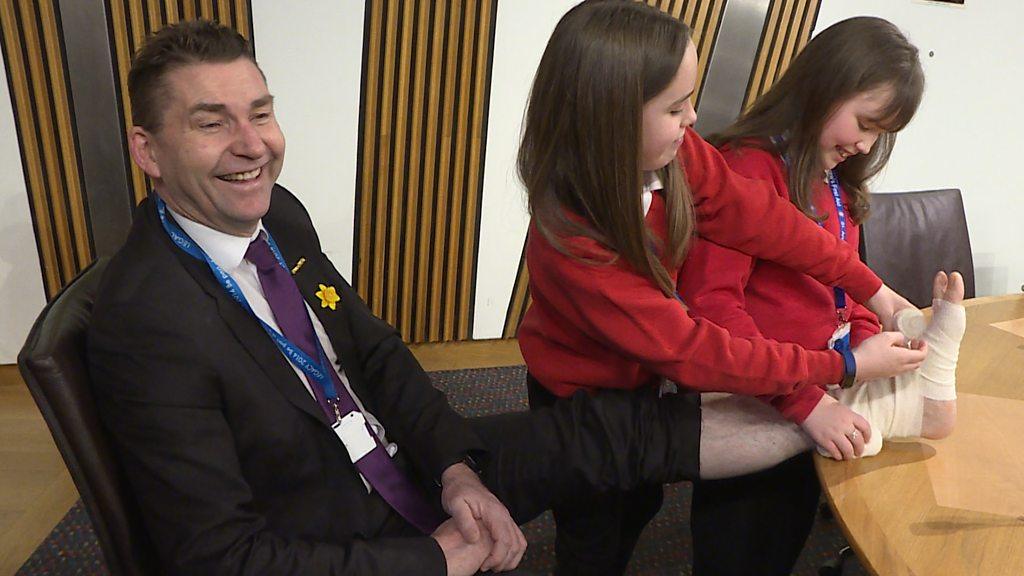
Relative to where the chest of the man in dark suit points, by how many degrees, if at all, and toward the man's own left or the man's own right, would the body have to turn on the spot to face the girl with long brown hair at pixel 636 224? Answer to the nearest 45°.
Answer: approximately 45° to the man's own left

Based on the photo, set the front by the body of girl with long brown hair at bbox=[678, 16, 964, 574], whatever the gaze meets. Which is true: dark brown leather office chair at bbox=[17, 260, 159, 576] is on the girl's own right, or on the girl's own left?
on the girl's own right

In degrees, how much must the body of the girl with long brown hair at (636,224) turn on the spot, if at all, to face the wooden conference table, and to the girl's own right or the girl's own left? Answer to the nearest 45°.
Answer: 0° — they already face it

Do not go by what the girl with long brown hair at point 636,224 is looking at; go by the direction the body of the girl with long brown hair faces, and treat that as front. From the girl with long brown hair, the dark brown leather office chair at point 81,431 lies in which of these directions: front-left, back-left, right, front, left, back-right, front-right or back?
back-right

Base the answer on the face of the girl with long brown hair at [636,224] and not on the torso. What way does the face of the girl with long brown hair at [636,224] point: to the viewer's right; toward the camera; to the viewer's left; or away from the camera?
to the viewer's right

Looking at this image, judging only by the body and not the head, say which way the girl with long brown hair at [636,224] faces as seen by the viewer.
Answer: to the viewer's right

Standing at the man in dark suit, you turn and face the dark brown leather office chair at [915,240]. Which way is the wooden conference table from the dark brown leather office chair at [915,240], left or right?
right

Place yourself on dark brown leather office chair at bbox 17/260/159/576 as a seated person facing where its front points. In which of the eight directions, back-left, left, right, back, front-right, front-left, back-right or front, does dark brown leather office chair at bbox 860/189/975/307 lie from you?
front-left

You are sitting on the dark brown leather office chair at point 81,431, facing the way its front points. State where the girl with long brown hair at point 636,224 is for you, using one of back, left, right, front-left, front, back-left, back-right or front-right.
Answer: front-left

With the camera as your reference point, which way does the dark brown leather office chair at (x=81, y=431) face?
facing the viewer and to the right of the viewer

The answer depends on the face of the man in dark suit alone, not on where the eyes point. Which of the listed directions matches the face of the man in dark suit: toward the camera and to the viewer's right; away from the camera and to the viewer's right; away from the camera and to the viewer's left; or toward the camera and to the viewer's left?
toward the camera and to the viewer's right

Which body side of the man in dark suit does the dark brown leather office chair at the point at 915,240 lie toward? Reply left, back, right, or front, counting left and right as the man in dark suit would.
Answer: left

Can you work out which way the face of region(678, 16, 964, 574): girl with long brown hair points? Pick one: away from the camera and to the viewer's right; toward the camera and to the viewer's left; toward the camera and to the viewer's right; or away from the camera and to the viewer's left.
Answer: toward the camera and to the viewer's right

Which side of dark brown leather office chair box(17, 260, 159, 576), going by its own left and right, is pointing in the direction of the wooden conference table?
front
